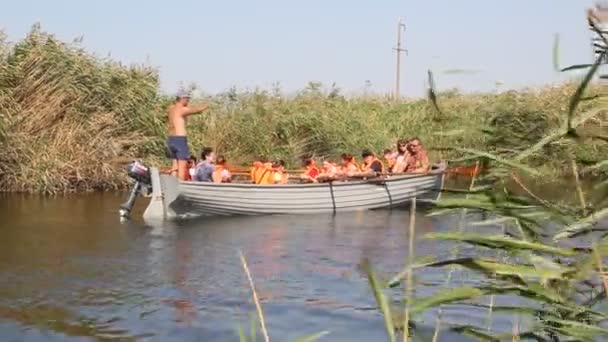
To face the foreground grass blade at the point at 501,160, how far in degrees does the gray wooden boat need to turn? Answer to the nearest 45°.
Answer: approximately 90° to its right

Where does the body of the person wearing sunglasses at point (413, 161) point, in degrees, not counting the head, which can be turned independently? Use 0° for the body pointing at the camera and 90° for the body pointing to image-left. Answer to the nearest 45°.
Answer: approximately 45°

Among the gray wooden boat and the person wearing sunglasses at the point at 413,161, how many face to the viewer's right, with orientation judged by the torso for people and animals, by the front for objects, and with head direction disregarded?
1

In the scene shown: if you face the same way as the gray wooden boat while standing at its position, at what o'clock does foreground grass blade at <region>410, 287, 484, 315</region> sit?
The foreground grass blade is roughly at 3 o'clock from the gray wooden boat.

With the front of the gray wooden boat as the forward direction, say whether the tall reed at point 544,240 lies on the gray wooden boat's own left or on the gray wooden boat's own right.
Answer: on the gray wooden boat's own right

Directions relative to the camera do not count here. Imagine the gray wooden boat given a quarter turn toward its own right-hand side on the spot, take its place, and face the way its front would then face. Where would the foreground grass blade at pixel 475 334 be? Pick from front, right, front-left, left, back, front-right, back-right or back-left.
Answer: front

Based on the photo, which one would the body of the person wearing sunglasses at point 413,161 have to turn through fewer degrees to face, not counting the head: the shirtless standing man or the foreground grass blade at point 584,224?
the shirtless standing man

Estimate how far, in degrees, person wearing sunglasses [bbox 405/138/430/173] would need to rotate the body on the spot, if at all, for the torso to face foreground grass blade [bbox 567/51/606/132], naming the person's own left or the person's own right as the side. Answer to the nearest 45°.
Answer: approximately 45° to the person's own left

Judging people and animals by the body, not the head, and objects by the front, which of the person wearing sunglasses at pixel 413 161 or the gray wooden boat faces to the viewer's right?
the gray wooden boat

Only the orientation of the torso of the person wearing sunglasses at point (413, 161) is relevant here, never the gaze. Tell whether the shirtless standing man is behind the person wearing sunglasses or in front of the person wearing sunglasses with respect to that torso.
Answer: in front

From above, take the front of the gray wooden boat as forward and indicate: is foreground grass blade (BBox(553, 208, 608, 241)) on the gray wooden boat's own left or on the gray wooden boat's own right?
on the gray wooden boat's own right

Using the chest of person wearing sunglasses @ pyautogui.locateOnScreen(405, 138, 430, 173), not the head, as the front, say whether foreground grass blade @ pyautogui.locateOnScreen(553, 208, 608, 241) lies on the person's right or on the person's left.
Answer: on the person's left

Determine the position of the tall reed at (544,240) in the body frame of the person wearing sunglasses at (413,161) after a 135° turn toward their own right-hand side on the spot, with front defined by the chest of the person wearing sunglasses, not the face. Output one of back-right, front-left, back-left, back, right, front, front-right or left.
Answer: back

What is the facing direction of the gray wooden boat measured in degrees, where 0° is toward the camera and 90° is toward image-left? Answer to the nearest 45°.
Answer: approximately 270°
